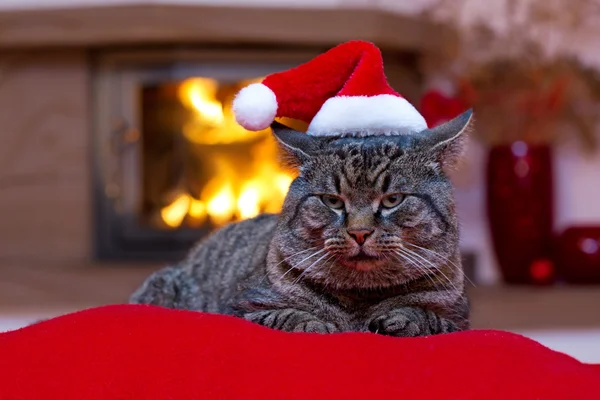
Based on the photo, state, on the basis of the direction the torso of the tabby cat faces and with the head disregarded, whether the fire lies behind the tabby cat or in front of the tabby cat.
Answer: behind

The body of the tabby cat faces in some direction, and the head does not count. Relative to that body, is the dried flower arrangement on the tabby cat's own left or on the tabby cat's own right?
on the tabby cat's own left

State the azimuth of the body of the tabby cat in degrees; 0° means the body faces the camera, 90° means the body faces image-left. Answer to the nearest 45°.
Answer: approximately 315°

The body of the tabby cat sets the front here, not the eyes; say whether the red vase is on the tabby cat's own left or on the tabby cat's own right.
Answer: on the tabby cat's own left
